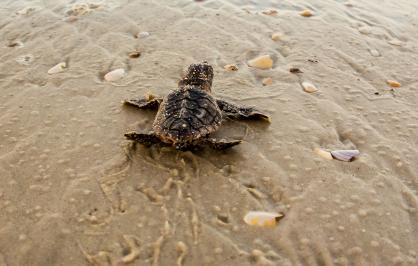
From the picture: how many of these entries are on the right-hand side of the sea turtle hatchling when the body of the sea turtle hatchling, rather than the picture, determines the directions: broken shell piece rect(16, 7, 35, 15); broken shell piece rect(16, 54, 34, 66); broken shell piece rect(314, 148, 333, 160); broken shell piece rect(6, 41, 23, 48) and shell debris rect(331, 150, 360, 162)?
2

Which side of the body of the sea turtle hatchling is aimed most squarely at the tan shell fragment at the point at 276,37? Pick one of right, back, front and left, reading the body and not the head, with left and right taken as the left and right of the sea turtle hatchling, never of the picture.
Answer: front

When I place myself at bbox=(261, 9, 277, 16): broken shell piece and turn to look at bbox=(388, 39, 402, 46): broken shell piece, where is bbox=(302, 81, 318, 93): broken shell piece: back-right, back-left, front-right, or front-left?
front-right

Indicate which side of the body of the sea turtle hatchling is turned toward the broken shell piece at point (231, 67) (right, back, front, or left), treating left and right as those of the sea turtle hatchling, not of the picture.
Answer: front

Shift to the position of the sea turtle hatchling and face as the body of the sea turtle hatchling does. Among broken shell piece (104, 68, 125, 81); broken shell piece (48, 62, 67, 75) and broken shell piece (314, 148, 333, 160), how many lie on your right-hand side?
1

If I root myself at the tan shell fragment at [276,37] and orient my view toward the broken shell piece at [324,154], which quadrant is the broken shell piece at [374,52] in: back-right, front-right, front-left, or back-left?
front-left

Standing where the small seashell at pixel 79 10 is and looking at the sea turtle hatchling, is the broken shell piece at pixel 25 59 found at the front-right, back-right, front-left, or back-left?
front-right

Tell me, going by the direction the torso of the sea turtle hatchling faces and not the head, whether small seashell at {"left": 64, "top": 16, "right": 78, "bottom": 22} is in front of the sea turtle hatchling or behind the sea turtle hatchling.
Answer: in front

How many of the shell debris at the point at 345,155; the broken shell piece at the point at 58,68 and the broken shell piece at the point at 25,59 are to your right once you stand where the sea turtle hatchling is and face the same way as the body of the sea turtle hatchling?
1

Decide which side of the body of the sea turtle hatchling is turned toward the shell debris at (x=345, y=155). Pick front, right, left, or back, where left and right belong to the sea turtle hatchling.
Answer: right

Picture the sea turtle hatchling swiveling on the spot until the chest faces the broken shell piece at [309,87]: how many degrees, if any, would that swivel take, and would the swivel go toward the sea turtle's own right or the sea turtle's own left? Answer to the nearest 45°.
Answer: approximately 45° to the sea turtle's own right

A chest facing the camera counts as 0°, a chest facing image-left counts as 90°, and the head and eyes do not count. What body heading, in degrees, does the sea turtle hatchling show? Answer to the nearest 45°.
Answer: approximately 180°

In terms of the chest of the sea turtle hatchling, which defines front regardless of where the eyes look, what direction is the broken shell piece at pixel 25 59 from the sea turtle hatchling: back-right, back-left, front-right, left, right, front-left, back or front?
front-left

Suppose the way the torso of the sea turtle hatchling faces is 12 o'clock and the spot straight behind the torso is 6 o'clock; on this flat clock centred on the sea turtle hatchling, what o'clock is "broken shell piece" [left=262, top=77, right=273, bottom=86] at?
The broken shell piece is roughly at 1 o'clock from the sea turtle hatchling.

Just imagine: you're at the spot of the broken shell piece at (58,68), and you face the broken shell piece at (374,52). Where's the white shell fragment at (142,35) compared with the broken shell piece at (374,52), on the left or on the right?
left

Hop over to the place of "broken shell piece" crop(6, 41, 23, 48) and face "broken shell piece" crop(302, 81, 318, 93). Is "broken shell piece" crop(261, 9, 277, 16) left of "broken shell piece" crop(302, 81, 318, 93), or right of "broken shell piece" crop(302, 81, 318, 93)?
left

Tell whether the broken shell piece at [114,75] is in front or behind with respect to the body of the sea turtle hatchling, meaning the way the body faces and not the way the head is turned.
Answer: in front

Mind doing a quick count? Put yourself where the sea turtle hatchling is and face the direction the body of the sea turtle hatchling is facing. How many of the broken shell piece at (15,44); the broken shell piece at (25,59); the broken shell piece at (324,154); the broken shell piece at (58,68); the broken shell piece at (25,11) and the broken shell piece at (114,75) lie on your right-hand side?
1
